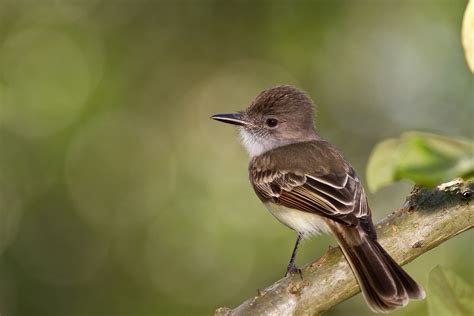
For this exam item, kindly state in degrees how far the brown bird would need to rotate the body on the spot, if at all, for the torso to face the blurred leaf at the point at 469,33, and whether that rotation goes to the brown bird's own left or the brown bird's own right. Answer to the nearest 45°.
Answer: approximately 135° to the brown bird's own right

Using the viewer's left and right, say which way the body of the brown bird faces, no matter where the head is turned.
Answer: facing away from the viewer and to the left of the viewer

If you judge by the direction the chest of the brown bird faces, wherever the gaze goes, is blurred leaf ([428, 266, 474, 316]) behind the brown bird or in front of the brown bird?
behind

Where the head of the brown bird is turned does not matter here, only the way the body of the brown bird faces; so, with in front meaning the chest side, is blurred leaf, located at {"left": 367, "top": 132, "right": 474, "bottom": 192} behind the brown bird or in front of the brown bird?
behind
